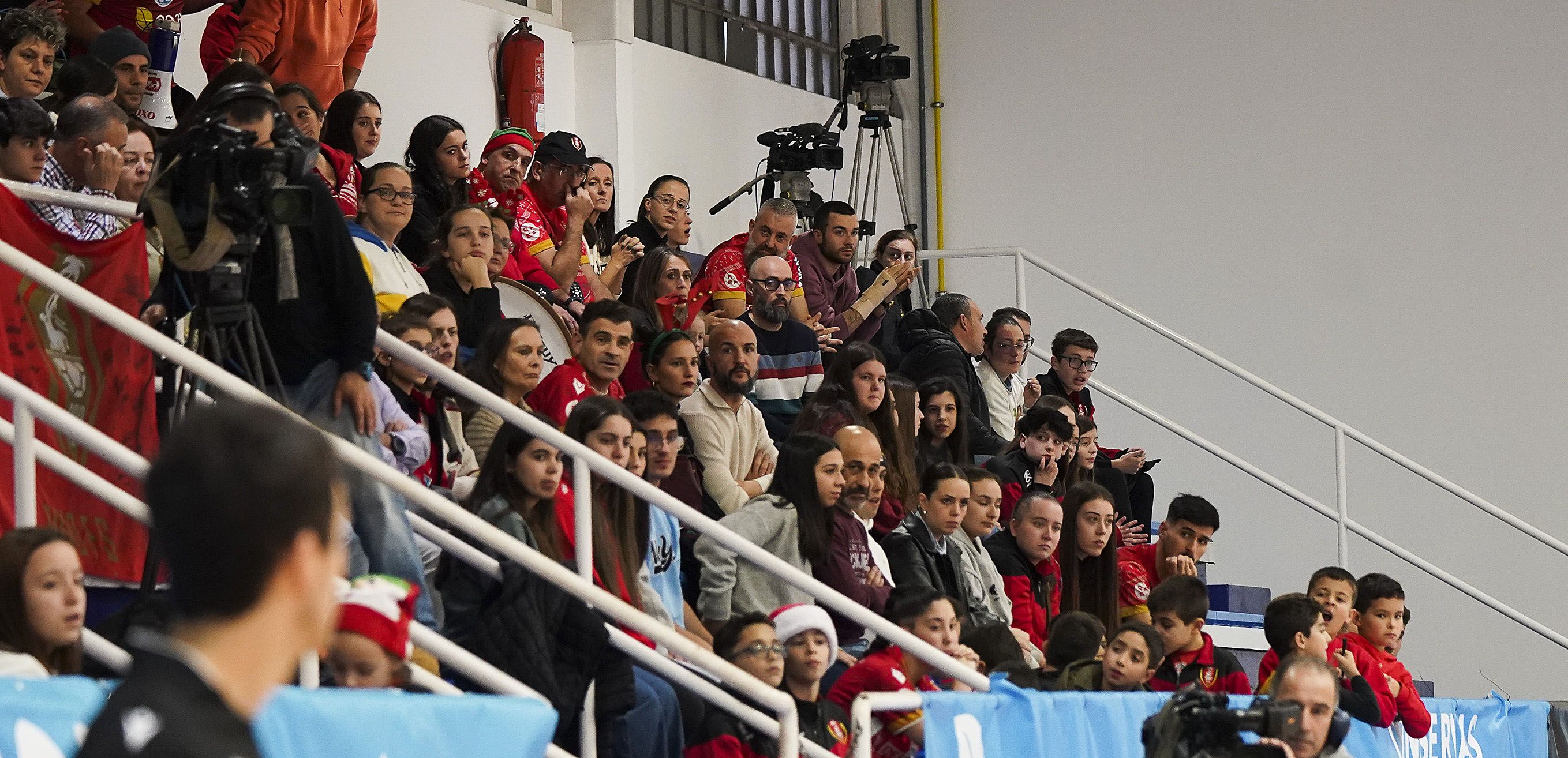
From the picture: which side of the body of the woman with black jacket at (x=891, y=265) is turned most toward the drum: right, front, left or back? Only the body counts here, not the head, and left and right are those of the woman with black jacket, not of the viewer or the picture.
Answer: right

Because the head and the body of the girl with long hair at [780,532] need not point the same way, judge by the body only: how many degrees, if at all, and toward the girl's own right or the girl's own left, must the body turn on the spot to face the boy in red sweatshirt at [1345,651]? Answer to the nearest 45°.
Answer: approximately 45° to the girl's own left

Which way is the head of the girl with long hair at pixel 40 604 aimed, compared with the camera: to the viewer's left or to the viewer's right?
to the viewer's right

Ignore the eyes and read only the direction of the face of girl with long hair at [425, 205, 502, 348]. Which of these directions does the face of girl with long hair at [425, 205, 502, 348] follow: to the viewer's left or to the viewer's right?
to the viewer's right

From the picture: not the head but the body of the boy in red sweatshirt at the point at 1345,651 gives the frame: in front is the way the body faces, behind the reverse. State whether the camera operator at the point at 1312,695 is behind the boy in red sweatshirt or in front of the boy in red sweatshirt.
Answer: in front

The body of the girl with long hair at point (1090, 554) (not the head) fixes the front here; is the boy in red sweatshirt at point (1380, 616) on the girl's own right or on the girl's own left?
on the girl's own left

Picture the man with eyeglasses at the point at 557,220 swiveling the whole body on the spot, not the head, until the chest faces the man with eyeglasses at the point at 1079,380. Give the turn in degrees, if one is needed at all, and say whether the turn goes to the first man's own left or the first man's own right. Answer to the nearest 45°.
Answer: approximately 90° to the first man's own left

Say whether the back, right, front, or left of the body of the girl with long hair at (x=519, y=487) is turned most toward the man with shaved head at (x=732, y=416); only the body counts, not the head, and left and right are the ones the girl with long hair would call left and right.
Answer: left

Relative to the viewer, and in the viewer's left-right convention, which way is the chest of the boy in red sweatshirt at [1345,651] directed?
facing the viewer and to the left of the viewer

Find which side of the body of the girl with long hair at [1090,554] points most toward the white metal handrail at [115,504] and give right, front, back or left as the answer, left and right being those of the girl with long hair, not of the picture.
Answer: right

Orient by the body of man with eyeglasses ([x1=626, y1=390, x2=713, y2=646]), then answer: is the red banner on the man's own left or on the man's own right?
on the man's own right
